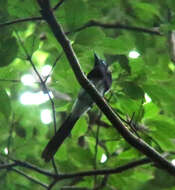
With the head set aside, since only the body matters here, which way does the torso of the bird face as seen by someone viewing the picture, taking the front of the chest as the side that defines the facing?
to the viewer's right
